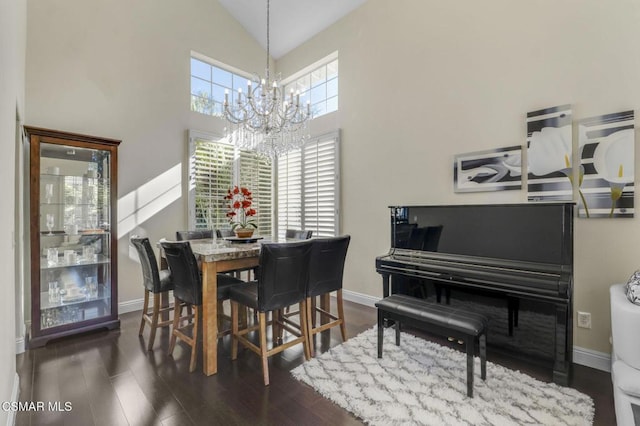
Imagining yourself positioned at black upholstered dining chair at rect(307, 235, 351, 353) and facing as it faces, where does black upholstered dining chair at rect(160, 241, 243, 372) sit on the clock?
black upholstered dining chair at rect(160, 241, 243, 372) is roughly at 10 o'clock from black upholstered dining chair at rect(307, 235, 351, 353).

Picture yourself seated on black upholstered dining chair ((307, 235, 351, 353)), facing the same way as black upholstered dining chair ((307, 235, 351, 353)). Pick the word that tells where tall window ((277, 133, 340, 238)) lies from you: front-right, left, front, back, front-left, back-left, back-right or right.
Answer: front-right

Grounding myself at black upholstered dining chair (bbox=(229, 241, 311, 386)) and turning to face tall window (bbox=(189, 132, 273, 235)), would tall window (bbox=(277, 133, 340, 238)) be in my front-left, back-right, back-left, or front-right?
front-right

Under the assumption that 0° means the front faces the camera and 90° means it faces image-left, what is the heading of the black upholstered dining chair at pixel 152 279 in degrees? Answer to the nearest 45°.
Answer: approximately 225°

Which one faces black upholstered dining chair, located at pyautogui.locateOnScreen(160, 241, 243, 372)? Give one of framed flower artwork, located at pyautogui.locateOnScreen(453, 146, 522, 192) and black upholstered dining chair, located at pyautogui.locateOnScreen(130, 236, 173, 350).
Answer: the framed flower artwork

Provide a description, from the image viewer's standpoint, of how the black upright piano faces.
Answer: facing the viewer and to the left of the viewer

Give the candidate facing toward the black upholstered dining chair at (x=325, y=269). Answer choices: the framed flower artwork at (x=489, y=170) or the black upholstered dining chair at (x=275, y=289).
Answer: the framed flower artwork

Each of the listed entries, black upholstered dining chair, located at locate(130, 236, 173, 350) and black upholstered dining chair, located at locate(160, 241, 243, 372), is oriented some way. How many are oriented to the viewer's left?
0

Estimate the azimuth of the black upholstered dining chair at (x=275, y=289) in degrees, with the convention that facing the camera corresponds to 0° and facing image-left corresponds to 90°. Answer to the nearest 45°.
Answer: approximately 135°

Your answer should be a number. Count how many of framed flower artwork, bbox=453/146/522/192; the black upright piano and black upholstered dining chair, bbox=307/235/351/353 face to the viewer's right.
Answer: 0

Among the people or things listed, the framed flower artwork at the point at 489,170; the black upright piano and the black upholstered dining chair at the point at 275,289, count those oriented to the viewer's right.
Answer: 0

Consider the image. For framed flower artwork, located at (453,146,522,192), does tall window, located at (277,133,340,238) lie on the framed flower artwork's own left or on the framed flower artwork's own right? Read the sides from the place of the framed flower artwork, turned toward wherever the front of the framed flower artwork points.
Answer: on the framed flower artwork's own right

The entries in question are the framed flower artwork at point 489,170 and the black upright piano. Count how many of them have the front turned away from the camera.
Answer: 0

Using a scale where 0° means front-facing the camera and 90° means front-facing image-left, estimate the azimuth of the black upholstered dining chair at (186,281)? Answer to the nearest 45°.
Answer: approximately 225°

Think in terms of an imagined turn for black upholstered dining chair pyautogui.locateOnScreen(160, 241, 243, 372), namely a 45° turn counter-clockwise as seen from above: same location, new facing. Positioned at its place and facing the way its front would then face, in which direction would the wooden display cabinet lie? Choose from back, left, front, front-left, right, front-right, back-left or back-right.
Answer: front-left
